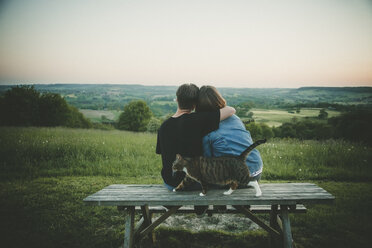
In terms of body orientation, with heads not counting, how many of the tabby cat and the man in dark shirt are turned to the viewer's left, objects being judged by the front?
1

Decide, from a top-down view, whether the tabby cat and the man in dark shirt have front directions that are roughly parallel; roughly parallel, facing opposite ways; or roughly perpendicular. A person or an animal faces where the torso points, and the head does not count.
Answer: roughly perpendicular

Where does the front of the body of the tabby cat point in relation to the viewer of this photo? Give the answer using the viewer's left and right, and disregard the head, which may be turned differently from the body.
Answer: facing to the left of the viewer

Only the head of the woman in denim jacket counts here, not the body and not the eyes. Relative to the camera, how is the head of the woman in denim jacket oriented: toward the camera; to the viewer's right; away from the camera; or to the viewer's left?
away from the camera

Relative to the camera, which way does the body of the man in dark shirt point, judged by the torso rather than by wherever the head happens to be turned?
away from the camera

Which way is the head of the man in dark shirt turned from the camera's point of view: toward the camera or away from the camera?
away from the camera

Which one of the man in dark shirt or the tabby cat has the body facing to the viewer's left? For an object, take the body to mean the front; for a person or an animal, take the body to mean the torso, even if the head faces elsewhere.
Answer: the tabby cat
